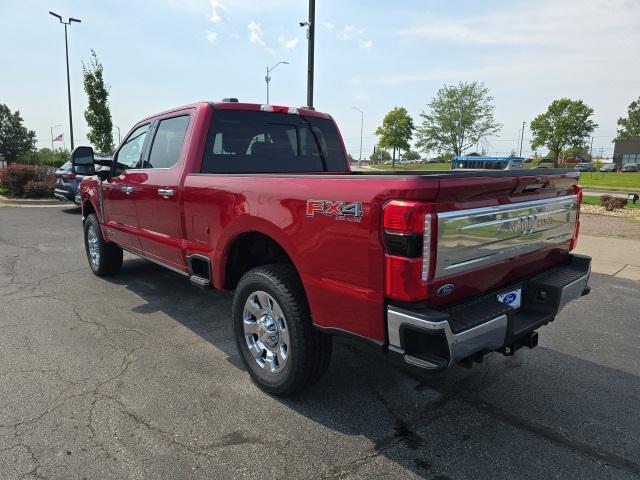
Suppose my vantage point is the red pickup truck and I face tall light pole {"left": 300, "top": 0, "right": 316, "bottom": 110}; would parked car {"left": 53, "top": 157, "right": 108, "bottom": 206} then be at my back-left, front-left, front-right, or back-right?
front-left

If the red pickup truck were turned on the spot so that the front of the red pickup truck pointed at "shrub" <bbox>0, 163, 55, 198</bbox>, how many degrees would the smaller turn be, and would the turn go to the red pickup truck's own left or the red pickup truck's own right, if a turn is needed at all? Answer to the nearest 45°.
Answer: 0° — it already faces it

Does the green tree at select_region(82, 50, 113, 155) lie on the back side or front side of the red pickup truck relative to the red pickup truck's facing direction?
on the front side

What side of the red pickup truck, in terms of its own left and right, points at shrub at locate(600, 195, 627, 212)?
right

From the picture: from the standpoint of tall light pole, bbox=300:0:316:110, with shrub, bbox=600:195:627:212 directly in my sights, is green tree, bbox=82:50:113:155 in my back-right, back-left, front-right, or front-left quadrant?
back-left

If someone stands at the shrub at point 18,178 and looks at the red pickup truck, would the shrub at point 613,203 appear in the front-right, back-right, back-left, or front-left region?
front-left

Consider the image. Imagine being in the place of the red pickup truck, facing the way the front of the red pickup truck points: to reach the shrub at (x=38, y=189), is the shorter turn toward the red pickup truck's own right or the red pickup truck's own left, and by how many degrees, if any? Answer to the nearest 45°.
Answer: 0° — it already faces it

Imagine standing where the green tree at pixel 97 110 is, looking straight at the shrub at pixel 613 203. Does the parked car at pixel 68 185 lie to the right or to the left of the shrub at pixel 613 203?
right

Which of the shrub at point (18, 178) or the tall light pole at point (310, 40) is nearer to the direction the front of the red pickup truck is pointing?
the shrub

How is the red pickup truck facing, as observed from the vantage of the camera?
facing away from the viewer and to the left of the viewer

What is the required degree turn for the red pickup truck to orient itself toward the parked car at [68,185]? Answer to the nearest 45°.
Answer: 0° — it already faces it

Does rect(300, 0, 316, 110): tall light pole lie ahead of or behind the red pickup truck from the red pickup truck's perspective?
ahead
